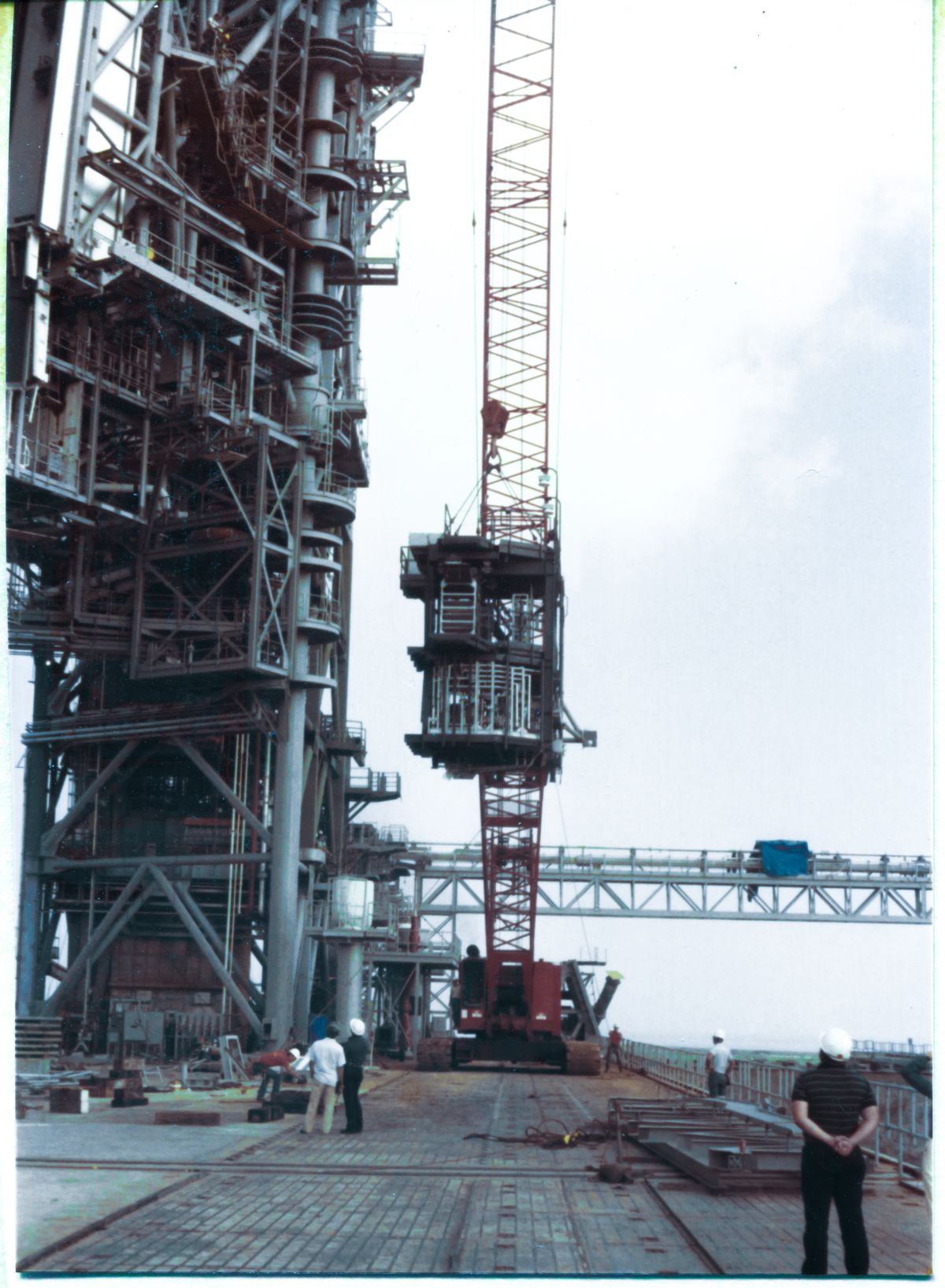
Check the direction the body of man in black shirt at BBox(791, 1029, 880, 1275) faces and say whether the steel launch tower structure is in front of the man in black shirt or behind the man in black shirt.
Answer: in front

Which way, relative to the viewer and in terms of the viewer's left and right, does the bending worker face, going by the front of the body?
facing to the right of the viewer

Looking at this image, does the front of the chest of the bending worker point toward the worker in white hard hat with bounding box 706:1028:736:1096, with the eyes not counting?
yes

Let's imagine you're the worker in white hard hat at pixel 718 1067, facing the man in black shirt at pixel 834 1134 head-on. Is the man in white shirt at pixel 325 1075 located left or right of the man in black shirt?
right

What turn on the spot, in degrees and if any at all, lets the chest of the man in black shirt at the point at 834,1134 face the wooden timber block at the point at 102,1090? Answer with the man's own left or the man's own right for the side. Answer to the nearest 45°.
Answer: approximately 45° to the man's own left

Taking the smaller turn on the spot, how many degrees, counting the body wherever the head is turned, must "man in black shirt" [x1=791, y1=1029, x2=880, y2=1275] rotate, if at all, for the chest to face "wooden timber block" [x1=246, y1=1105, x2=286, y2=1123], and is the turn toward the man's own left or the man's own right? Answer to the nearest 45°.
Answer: approximately 45° to the man's own left

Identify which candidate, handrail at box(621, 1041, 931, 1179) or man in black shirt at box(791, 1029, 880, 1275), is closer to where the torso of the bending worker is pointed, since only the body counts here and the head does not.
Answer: the handrail

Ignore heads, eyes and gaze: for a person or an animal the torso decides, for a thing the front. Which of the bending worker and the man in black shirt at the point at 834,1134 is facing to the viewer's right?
the bending worker

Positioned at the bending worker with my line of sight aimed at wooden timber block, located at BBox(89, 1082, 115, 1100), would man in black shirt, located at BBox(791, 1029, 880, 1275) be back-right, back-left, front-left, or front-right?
back-left

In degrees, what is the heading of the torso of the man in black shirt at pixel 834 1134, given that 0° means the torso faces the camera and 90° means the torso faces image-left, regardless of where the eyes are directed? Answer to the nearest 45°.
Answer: approximately 180°

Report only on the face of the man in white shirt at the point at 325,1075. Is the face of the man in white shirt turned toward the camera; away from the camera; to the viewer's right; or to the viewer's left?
away from the camera

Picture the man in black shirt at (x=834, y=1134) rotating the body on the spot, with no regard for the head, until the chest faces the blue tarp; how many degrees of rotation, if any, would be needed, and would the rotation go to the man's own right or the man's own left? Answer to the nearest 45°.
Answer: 0° — they already face it

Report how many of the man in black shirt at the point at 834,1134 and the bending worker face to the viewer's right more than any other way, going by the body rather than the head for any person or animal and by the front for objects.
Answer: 1

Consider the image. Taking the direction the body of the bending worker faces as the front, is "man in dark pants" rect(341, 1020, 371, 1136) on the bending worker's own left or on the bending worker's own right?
on the bending worker's own right

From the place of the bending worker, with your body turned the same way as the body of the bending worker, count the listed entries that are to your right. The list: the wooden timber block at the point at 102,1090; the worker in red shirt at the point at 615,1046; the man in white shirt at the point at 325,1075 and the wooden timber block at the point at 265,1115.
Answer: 2

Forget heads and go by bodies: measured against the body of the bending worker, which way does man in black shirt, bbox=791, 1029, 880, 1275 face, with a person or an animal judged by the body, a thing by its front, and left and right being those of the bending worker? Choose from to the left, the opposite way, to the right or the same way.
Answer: to the left
